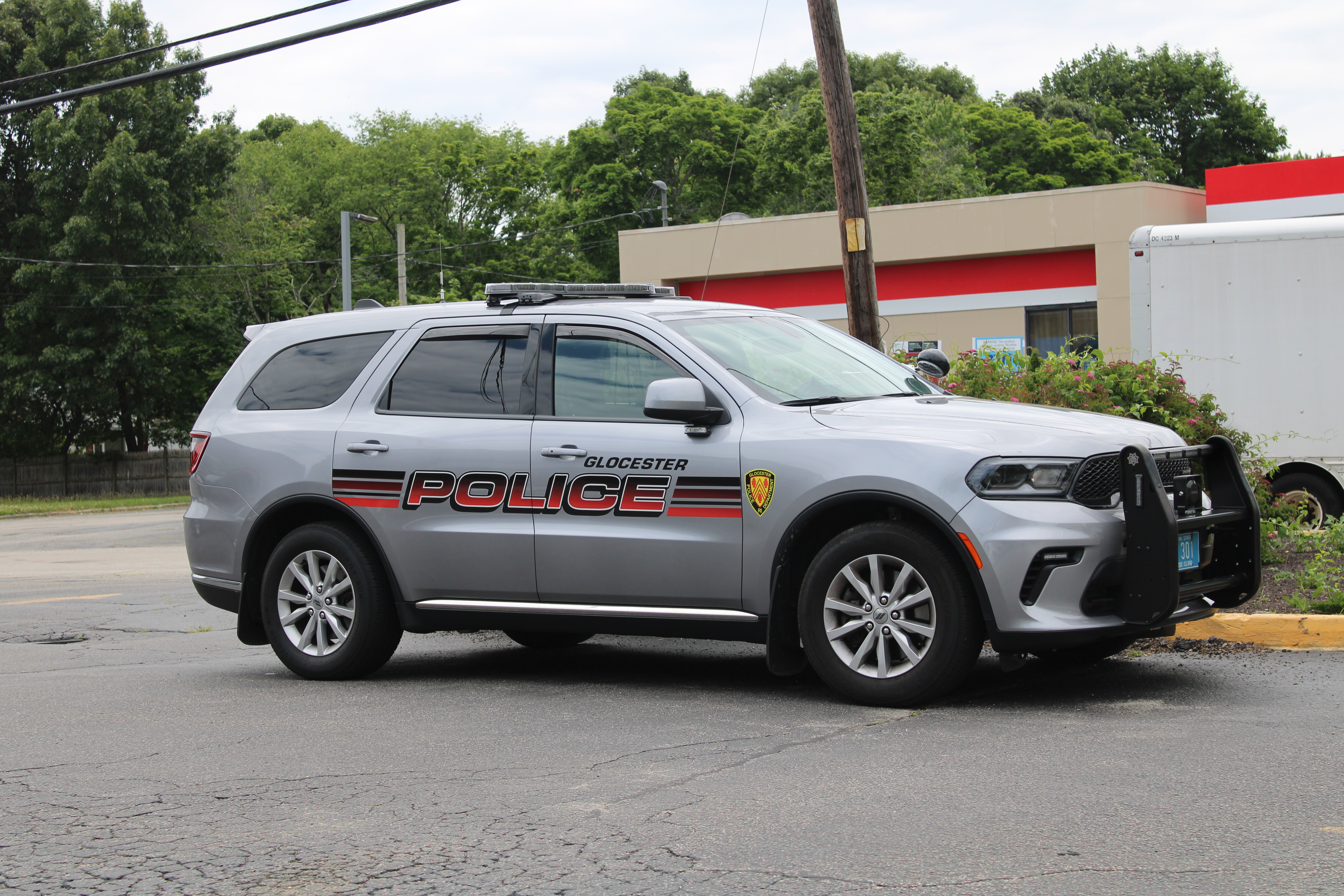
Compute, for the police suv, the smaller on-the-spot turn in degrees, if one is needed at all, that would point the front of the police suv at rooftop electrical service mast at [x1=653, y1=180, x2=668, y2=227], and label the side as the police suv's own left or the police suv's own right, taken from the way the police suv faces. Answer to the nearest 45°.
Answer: approximately 135° to the police suv's own left

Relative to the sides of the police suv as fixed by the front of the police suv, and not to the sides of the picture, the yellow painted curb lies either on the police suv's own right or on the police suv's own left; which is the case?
on the police suv's own left

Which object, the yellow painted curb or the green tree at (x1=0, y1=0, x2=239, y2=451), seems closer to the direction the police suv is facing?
the yellow painted curb

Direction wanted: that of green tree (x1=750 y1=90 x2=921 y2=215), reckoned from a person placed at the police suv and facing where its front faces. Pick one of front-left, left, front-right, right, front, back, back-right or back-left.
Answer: back-left

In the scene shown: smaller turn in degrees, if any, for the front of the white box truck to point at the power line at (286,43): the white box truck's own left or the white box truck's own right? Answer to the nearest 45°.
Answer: approximately 180°

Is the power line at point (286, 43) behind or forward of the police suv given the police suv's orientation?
behind

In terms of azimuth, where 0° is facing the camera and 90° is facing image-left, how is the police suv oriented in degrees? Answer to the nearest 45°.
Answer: approximately 315°

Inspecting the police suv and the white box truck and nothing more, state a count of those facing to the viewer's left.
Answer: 0

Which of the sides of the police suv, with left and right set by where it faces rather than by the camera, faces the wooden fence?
back

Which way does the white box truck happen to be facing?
to the viewer's right

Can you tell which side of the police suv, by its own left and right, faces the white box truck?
left
